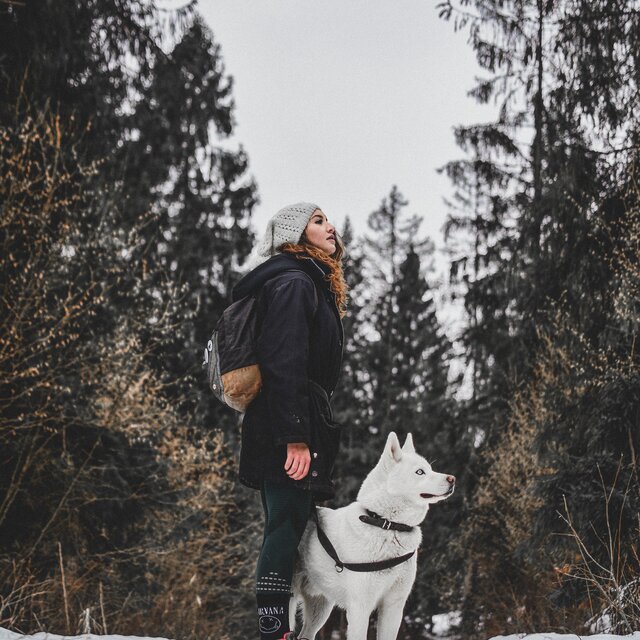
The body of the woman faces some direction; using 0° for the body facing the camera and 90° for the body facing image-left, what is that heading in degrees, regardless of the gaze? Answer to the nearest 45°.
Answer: approximately 270°

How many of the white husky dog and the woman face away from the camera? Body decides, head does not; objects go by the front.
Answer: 0

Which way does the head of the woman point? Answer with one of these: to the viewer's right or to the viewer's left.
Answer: to the viewer's right

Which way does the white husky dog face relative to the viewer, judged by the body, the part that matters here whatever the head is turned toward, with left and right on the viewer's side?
facing the viewer and to the right of the viewer
